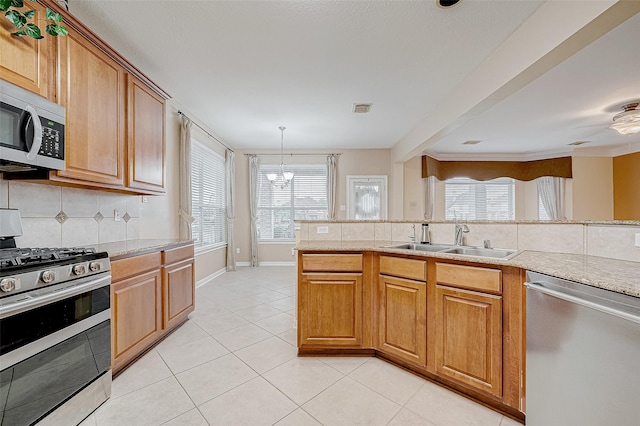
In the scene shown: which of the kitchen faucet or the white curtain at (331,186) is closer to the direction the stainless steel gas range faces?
the kitchen faucet

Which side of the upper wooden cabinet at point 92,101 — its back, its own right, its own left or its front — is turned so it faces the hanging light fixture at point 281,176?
left

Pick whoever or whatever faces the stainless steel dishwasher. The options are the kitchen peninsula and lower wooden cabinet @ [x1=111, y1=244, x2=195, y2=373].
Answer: the lower wooden cabinet

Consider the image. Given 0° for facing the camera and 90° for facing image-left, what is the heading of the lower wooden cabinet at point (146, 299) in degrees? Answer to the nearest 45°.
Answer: approximately 315°

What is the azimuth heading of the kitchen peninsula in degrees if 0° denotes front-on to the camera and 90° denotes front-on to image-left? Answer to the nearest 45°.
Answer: approximately 45°

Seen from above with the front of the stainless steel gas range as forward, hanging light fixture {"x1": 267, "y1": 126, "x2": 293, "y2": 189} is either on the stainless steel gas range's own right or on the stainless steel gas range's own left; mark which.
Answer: on the stainless steel gas range's own left
